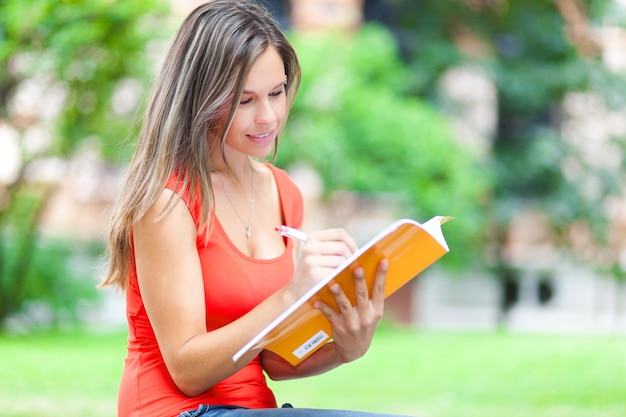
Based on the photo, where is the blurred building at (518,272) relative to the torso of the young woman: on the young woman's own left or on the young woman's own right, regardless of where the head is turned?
on the young woman's own left

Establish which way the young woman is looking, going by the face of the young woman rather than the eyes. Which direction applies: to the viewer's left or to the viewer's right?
to the viewer's right

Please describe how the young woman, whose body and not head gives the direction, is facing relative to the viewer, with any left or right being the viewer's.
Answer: facing the viewer and to the right of the viewer

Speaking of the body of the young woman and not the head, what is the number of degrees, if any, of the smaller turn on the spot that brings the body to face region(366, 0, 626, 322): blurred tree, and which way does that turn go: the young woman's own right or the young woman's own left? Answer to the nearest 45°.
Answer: approximately 135° to the young woman's own left

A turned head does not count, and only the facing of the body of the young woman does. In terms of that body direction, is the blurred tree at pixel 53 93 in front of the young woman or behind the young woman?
behind
